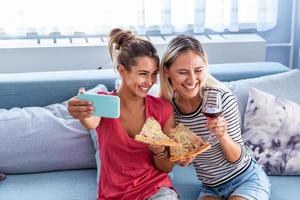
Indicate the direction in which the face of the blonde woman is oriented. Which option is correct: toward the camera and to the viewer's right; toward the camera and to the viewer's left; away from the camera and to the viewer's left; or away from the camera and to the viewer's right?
toward the camera and to the viewer's left

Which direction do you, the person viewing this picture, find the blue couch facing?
facing the viewer
